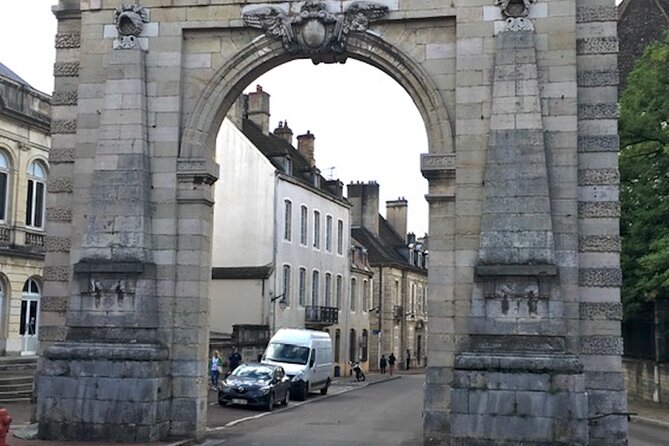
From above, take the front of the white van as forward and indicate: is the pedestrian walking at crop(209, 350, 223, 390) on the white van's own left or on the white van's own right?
on the white van's own right

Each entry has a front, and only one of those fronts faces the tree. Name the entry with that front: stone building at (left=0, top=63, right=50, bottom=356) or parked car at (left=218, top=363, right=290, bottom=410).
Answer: the stone building

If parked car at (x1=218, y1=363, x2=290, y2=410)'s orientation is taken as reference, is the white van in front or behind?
behind

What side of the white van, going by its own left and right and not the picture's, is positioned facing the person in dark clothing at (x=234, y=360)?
right

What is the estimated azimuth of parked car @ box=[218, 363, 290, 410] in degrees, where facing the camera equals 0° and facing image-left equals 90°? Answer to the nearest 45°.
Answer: approximately 45°

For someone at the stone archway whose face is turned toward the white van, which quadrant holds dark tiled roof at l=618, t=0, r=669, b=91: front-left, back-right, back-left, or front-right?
front-right

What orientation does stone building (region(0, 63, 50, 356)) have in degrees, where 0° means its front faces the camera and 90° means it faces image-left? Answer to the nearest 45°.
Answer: approximately 315°

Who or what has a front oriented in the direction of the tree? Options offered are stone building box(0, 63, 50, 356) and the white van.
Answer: the stone building

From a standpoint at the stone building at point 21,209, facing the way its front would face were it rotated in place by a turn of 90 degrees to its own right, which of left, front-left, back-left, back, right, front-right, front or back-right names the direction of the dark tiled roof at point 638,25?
back-left

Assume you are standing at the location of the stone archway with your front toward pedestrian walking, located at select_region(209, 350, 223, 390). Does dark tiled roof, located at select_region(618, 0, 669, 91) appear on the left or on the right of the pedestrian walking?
right

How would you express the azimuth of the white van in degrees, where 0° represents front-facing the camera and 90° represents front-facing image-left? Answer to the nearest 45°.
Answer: approximately 45°

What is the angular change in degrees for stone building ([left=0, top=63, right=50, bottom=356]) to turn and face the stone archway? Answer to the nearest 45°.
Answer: approximately 45° to its right

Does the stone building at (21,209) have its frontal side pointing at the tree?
yes

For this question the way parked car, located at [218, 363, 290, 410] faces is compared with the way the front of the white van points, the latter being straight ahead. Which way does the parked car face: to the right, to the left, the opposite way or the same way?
the same way

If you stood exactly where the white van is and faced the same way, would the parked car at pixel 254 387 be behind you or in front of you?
in front

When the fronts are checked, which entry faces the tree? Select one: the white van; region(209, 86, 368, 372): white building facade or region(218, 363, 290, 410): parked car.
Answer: the white building facade

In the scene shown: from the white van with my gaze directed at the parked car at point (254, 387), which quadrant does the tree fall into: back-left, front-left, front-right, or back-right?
front-left

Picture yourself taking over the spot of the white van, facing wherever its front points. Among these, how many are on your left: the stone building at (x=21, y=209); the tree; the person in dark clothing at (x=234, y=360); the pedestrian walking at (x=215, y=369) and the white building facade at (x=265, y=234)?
1

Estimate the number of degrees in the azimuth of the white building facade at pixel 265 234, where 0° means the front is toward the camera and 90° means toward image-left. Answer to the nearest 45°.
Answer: approximately 315°

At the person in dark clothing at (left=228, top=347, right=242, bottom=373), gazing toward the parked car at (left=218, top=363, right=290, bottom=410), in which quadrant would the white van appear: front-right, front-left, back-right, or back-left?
front-left

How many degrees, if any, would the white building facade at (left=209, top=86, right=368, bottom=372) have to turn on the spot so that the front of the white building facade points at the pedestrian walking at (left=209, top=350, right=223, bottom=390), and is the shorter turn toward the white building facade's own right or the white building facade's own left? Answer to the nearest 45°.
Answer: approximately 45° to the white building facade's own right
